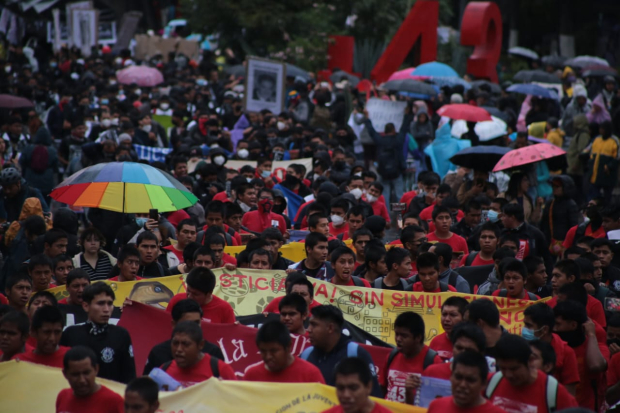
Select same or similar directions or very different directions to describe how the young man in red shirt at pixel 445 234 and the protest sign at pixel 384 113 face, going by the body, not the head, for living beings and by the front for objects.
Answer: same or similar directions

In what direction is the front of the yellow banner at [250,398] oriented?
toward the camera

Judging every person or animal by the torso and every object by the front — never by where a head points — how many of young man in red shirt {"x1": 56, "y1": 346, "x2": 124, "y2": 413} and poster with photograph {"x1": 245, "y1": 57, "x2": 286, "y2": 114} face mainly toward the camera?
2

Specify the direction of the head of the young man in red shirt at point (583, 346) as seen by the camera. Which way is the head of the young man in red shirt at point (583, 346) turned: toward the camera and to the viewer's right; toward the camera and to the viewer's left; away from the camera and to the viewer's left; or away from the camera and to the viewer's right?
toward the camera and to the viewer's left

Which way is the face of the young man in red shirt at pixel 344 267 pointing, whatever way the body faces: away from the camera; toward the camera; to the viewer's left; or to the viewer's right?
toward the camera

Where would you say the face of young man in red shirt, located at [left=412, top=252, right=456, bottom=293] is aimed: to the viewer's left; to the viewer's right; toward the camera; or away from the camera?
toward the camera

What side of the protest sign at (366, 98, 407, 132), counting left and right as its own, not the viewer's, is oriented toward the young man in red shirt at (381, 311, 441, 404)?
front

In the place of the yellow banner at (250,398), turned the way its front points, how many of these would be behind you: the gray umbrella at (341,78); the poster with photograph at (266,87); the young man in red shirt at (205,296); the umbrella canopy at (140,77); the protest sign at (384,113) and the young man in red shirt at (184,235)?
6

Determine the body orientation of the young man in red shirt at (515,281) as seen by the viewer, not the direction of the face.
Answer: toward the camera

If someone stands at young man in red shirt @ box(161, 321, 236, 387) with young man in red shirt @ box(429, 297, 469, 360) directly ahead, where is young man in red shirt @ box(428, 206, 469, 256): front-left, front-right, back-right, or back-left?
front-left

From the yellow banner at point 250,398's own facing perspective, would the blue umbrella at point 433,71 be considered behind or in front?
behind

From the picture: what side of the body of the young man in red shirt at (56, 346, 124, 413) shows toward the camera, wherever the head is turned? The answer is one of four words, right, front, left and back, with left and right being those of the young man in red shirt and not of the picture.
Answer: front

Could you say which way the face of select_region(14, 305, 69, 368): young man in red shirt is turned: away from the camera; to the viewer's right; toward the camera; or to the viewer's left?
toward the camera

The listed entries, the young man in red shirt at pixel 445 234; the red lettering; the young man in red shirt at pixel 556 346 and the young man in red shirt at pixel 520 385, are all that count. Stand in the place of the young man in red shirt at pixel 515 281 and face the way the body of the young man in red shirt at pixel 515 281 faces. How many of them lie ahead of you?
2

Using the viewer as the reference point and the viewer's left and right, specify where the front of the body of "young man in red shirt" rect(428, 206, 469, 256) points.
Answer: facing the viewer

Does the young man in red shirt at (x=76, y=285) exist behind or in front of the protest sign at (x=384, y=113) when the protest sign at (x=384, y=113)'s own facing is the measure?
in front

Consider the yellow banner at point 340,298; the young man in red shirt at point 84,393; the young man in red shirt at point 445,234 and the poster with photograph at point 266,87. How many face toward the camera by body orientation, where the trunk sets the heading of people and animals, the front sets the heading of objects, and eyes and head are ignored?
4

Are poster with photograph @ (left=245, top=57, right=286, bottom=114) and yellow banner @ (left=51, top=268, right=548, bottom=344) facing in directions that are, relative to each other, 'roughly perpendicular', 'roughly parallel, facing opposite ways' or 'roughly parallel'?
roughly parallel

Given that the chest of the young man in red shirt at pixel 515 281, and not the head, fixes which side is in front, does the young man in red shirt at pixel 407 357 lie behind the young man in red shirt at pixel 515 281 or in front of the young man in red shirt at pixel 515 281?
in front

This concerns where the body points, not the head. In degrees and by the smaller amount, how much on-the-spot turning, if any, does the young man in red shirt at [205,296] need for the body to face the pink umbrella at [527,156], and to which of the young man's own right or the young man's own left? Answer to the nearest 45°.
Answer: approximately 180°
